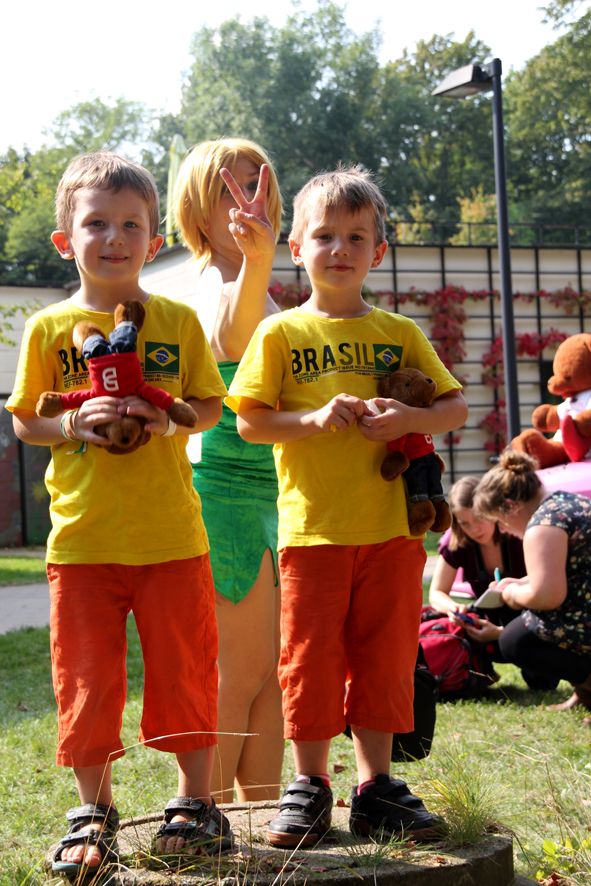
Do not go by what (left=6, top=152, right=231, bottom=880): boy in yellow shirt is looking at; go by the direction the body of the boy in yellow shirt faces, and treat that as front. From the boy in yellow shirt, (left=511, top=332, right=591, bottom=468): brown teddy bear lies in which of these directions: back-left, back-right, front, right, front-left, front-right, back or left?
back-left

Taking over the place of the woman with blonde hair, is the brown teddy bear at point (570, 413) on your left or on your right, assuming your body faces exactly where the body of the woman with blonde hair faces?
on your left

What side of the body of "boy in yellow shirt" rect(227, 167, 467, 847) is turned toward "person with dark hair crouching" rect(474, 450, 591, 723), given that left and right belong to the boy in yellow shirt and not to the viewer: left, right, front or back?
back

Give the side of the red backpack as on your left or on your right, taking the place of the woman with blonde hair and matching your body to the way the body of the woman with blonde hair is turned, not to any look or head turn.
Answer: on your left

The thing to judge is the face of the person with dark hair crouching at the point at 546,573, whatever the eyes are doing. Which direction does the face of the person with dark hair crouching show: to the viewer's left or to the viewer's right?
to the viewer's left

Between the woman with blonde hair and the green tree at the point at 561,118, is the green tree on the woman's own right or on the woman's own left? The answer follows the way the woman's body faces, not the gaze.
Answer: on the woman's own left

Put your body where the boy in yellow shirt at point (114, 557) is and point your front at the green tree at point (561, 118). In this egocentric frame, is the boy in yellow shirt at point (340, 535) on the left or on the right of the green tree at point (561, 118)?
right

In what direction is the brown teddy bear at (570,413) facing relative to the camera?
to the viewer's left
